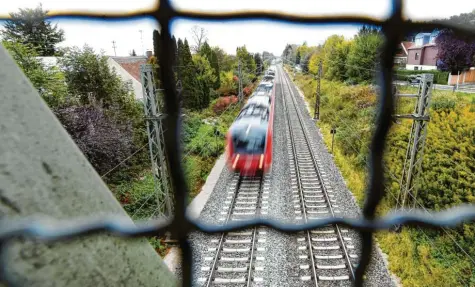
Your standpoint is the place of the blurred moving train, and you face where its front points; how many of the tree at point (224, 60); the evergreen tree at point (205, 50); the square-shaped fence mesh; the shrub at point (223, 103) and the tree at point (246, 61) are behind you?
4

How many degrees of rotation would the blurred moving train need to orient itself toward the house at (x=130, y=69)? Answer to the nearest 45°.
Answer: approximately 135° to its right

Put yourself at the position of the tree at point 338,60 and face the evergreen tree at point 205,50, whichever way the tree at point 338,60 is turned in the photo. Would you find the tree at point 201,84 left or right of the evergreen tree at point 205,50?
left

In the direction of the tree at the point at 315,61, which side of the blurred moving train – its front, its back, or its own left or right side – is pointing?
back

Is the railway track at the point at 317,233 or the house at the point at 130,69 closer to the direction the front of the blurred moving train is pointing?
the railway track

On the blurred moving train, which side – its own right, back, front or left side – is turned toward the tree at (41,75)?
right

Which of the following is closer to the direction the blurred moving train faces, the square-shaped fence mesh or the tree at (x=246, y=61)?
the square-shaped fence mesh

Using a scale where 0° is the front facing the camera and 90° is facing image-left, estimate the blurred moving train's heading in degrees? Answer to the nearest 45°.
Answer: approximately 0°

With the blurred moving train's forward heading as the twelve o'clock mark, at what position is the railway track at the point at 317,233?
The railway track is roughly at 11 o'clock from the blurred moving train.

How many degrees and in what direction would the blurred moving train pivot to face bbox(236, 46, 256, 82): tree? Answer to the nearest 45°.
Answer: approximately 180°

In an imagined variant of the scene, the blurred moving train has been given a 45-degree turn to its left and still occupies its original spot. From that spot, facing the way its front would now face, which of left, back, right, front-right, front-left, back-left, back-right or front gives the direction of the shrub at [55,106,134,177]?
back-right

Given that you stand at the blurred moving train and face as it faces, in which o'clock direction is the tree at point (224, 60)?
The tree is roughly at 6 o'clock from the blurred moving train.
